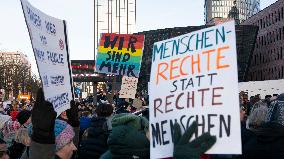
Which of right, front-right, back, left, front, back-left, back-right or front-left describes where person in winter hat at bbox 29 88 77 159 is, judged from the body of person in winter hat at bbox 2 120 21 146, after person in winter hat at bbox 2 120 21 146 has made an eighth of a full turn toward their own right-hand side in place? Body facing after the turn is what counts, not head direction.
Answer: back-right

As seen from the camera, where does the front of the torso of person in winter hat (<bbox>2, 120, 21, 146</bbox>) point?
away from the camera

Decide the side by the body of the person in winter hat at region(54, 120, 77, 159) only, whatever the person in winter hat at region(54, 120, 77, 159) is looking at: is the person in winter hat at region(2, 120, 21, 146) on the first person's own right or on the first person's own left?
on the first person's own left

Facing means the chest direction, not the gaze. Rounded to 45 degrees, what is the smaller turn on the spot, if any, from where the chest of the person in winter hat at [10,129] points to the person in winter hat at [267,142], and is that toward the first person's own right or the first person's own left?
approximately 135° to the first person's own right

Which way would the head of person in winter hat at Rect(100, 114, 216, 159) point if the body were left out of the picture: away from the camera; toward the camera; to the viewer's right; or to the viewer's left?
away from the camera
